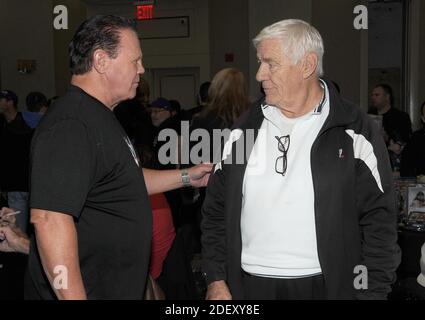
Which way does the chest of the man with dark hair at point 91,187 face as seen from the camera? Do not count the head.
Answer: to the viewer's right

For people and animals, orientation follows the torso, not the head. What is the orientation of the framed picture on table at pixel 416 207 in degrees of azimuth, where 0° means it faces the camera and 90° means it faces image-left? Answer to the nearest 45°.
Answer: approximately 0°

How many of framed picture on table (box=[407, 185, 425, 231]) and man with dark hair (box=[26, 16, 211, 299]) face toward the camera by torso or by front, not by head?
1

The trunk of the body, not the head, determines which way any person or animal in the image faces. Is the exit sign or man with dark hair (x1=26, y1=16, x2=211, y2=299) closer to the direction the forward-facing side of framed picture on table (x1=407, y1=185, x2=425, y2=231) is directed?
the man with dark hair

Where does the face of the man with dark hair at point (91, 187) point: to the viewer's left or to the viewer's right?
to the viewer's right

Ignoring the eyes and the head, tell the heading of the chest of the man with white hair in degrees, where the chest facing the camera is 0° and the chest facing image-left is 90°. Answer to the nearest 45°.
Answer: approximately 45°

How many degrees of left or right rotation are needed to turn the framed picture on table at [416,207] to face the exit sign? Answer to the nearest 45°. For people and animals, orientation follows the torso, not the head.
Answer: approximately 135° to its right

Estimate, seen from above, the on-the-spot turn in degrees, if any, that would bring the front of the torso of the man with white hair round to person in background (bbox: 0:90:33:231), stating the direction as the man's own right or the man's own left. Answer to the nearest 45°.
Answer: approximately 90° to the man's own right
